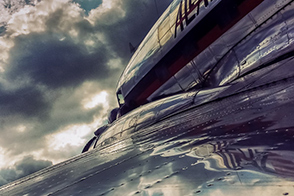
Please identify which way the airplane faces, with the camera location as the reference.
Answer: facing away from the viewer and to the left of the viewer
